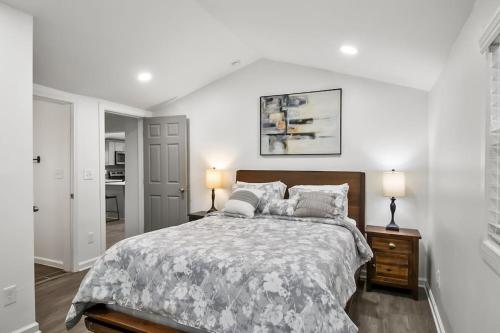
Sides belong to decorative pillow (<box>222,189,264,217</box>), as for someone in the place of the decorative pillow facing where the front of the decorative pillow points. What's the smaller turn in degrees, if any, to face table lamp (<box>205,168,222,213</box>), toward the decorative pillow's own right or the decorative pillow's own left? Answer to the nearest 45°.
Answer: approximately 90° to the decorative pillow's own right

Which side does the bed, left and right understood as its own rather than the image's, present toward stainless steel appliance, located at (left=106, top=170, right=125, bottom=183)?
right

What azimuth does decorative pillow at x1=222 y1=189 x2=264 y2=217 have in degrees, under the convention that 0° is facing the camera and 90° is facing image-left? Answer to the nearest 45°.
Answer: approximately 45°

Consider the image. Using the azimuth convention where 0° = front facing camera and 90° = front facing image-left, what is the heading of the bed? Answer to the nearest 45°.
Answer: approximately 45°

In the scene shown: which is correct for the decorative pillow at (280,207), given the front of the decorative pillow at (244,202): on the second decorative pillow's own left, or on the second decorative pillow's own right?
on the second decorative pillow's own left

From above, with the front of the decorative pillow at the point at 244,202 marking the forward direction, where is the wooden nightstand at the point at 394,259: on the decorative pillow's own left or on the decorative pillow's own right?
on the decorative pillow's own left
